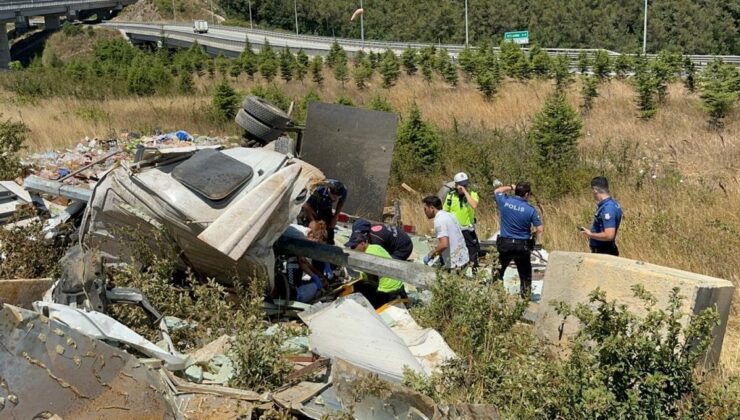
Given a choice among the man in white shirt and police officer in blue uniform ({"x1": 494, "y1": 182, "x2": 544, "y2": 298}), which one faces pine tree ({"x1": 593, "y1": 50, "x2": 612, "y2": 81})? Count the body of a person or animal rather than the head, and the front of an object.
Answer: the police officer in blue uniform

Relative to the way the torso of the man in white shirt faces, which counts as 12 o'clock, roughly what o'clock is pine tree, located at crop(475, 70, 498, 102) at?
The pine tree is roughly at 3 o'clock from the man in white shirt.

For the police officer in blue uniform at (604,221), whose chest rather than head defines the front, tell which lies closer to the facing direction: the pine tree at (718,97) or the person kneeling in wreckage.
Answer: the person kneeling in wreckage

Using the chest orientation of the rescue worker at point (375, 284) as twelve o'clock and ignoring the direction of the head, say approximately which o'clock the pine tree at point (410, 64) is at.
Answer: The pine tree is roughly at 3 o'clock from the rescue worker.

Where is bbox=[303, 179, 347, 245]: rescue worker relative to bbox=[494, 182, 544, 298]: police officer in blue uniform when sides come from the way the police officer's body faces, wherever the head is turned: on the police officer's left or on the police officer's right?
on the police officer's left

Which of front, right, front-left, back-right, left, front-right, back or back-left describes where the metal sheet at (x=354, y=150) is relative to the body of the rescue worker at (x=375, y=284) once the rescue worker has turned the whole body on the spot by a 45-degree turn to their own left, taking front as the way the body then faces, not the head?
back-right

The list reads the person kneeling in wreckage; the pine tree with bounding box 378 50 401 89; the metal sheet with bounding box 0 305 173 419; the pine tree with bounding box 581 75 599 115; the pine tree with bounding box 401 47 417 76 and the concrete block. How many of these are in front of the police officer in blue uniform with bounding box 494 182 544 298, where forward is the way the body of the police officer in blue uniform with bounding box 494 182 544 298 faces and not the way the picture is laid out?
3

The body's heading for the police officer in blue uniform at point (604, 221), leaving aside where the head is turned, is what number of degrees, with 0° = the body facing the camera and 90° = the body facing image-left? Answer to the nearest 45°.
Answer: approximately 90°

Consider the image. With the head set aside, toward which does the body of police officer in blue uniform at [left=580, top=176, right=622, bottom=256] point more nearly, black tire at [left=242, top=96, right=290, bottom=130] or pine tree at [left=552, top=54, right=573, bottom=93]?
the black tire

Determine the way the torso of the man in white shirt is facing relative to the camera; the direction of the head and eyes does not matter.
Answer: to the viewer's left

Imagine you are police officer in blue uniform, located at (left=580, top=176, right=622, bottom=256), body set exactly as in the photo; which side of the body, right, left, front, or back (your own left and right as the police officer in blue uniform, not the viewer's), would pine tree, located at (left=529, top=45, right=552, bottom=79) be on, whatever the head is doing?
right

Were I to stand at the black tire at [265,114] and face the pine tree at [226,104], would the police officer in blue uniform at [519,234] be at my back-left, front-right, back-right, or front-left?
back-right

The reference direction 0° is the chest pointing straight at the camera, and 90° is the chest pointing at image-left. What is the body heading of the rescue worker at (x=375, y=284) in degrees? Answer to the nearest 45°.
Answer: approximately 90°

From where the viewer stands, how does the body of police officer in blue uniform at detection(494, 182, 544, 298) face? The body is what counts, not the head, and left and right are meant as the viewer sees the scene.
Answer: facing away from the viewer

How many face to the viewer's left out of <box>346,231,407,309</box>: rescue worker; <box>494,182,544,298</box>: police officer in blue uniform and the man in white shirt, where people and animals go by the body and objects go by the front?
2

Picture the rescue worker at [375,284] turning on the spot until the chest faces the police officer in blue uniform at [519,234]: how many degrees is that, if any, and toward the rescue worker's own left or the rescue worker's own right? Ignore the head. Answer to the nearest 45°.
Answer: approximately 135° to the rescue worker's own right
